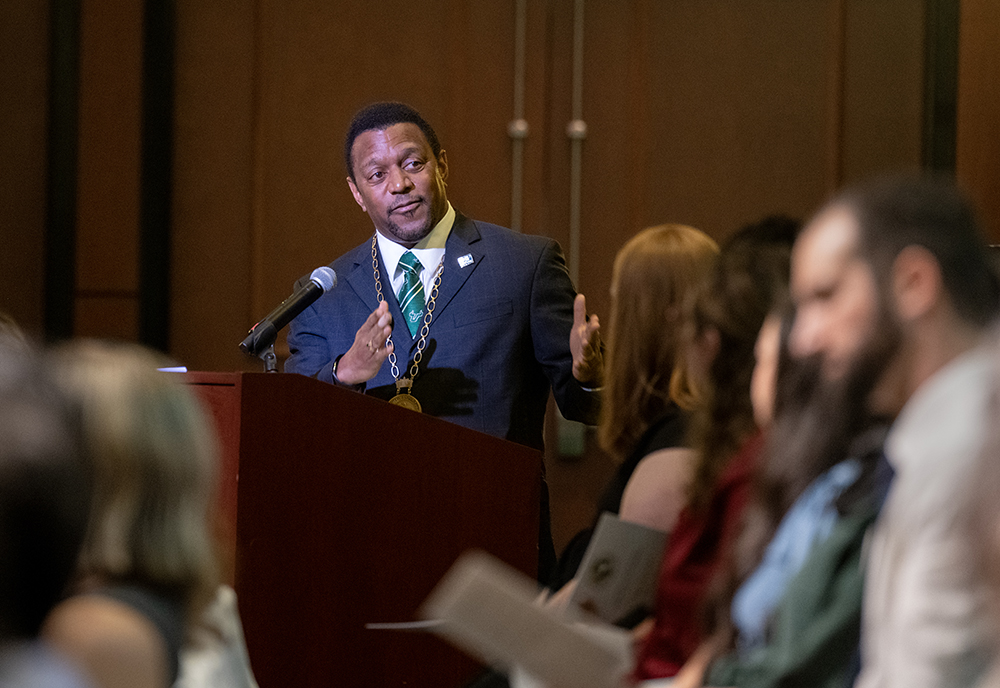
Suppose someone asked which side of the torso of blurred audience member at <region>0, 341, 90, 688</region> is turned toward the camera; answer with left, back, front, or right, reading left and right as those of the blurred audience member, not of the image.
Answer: back

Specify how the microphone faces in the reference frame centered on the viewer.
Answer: facing to the right of the viewer

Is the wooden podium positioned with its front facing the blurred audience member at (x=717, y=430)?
no

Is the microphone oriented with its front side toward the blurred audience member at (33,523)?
no

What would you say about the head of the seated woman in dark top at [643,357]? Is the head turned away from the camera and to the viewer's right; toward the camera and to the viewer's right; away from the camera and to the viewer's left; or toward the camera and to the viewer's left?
away from the camera and to the viewer's left

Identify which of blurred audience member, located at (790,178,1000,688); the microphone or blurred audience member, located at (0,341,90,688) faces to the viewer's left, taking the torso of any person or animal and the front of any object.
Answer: blurred audience member, located at (790,178,1000,688)

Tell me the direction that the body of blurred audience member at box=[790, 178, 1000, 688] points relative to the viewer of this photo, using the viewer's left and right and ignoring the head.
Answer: facing to the left of the viewer

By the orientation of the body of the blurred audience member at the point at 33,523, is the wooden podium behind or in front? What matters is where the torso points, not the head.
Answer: in front

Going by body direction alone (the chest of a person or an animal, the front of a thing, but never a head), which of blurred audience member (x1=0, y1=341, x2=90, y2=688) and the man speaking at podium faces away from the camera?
the blurred audience member
